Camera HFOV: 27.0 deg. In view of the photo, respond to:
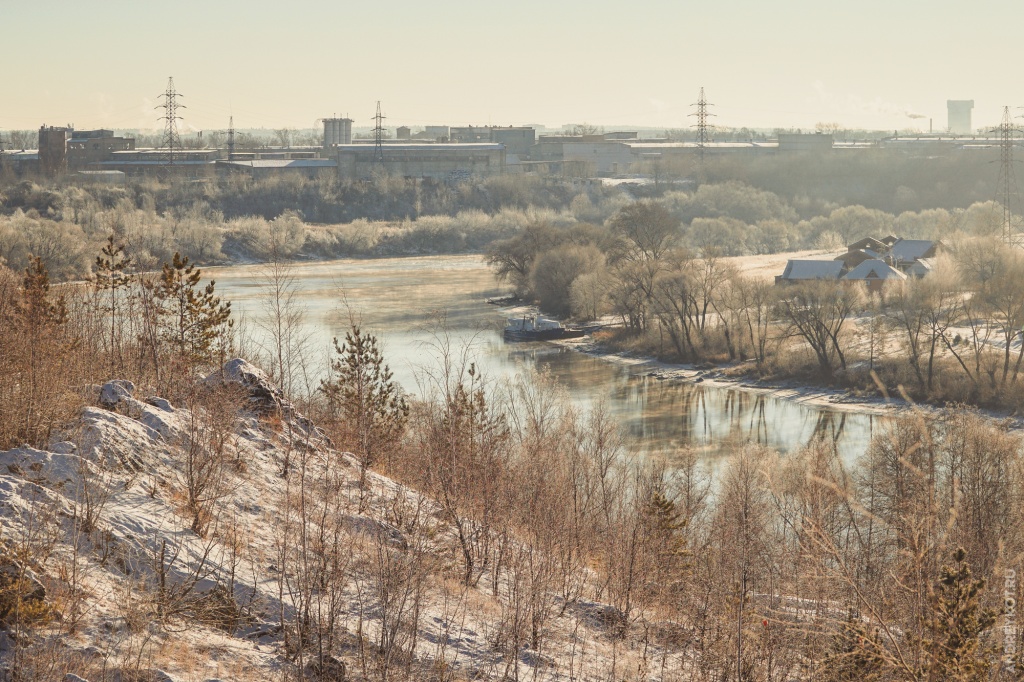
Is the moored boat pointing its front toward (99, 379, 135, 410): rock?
no

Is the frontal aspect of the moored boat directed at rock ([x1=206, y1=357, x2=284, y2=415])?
no

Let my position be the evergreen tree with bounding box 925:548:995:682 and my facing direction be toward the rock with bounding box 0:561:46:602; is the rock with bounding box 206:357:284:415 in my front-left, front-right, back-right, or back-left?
front-right

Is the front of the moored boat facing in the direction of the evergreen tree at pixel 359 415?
no
